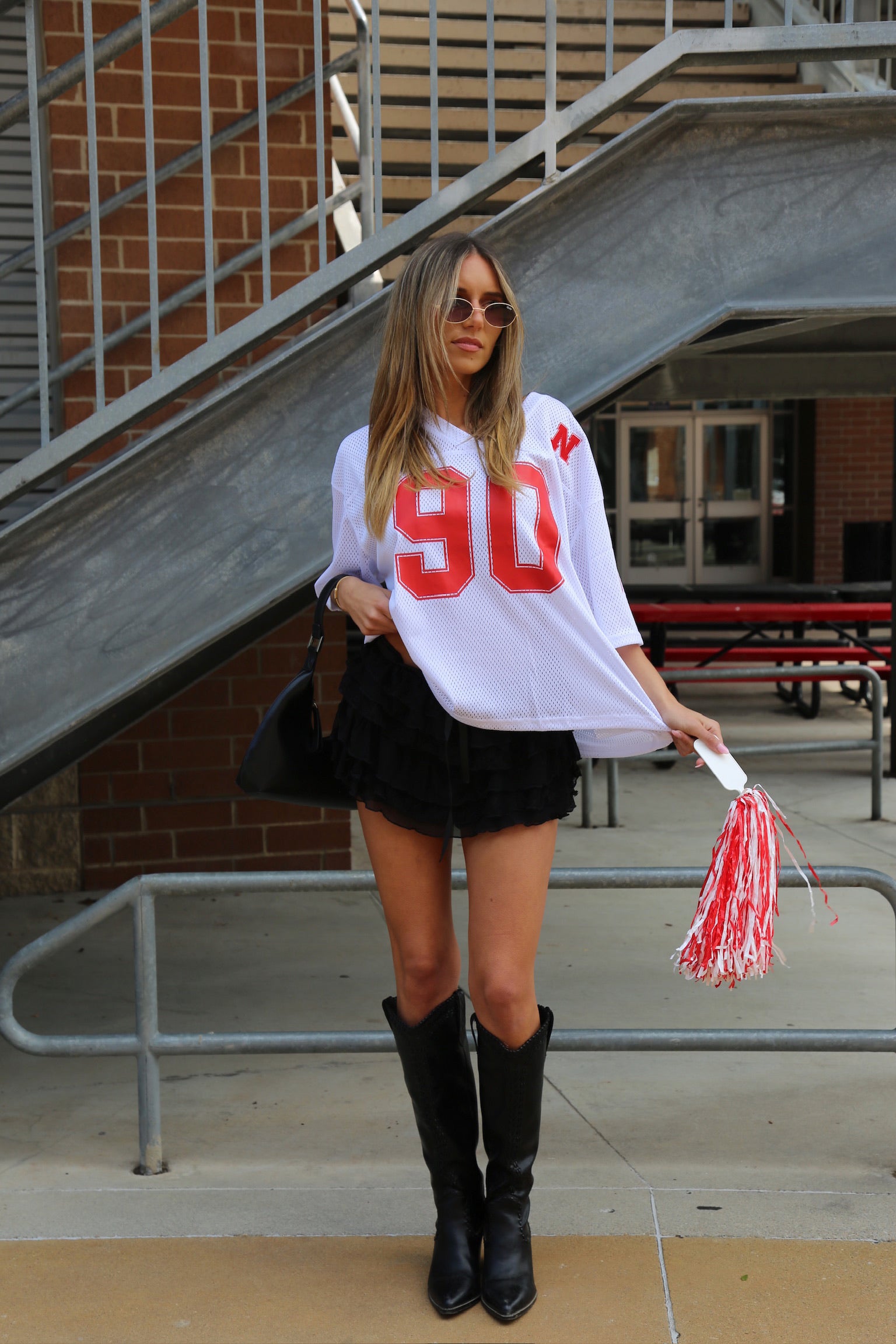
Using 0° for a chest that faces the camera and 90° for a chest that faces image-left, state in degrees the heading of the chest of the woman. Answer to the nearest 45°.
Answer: approximately 0°

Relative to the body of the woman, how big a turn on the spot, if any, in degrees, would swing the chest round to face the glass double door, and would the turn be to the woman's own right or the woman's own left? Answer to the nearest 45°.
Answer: approximately 180°

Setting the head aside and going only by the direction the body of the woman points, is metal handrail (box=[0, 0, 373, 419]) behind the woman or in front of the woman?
behind

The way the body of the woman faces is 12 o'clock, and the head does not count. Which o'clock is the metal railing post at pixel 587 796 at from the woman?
The metal railing post is roughly at 6 o'clock from the woman.

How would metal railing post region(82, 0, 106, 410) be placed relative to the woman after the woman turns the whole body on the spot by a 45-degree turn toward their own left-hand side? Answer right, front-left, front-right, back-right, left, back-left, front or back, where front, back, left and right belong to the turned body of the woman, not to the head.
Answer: back

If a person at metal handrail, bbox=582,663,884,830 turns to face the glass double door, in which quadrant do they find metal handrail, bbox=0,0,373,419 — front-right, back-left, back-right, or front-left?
back-left

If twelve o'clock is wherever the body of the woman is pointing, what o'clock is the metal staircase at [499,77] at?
The metal staircase is roughly at 6 o'clock from the woman.
